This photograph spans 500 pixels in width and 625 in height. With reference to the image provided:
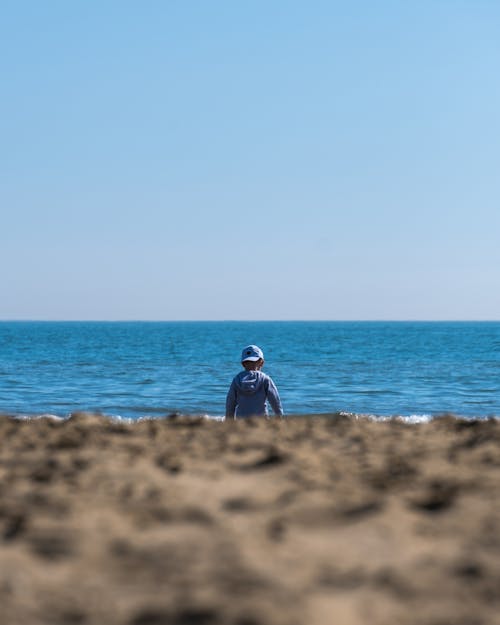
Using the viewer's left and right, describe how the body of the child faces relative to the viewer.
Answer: facing away from the viewer
